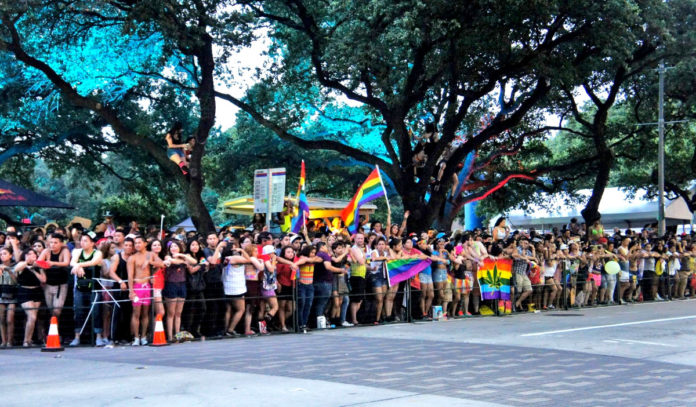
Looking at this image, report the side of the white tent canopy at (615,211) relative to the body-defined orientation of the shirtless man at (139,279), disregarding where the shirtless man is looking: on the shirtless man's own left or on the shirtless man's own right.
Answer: on the shirtless man's own left

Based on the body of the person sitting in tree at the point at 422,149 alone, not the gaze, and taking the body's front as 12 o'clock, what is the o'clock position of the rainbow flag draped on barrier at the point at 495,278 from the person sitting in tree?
The rainbow flag draped on barrier is roughly at 10 o'clock from the person sitting in tree.

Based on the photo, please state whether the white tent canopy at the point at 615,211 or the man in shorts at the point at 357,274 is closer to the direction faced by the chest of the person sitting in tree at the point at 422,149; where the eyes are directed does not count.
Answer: the man in shorts

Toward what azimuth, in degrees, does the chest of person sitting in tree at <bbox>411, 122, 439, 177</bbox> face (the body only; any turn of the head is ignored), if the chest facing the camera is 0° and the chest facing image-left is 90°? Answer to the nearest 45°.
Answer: approximately 45°

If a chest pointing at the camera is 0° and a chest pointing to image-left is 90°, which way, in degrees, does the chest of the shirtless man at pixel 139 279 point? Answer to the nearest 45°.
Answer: approximately 0°
